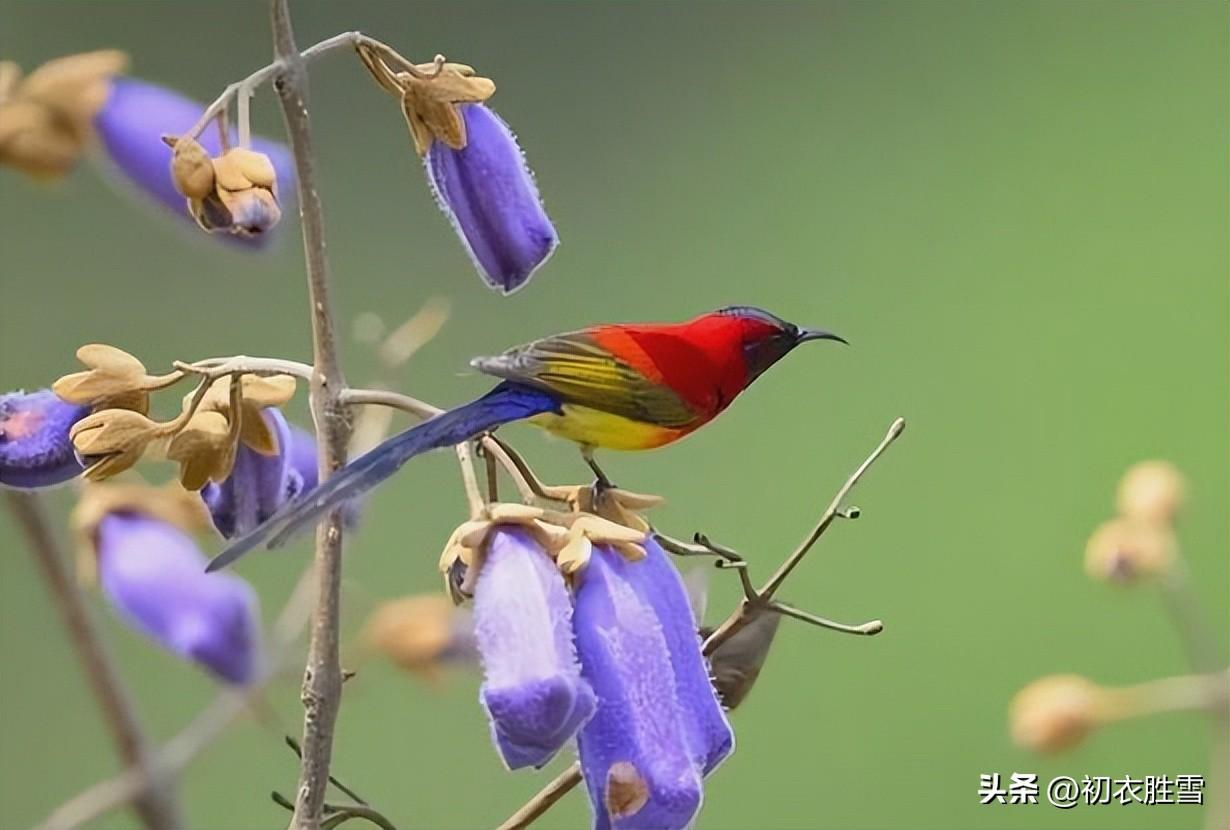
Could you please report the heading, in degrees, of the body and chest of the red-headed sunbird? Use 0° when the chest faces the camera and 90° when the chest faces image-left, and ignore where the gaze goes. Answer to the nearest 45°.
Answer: approximately 270°
